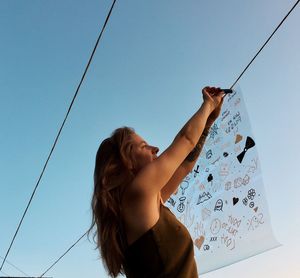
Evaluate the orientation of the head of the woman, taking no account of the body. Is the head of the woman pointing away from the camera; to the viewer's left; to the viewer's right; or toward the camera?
to the viewer's right

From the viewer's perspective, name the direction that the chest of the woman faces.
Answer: to the viewer's right
